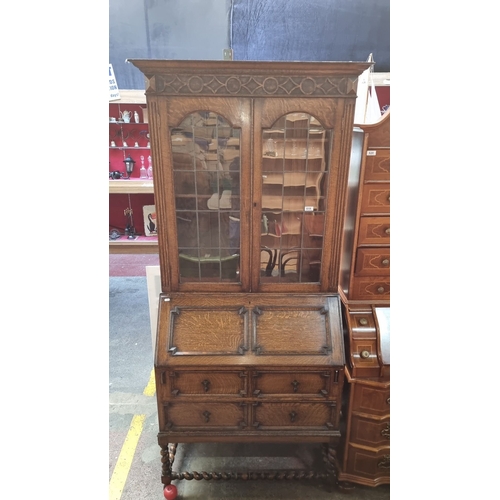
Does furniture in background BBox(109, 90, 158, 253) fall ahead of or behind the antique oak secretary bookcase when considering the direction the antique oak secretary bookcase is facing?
behind

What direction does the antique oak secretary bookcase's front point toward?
toward the camera
